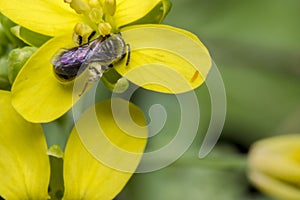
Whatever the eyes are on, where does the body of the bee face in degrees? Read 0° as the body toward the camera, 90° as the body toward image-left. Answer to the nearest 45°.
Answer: approximately 270°

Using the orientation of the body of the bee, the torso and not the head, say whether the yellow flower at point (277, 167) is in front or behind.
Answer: in front
